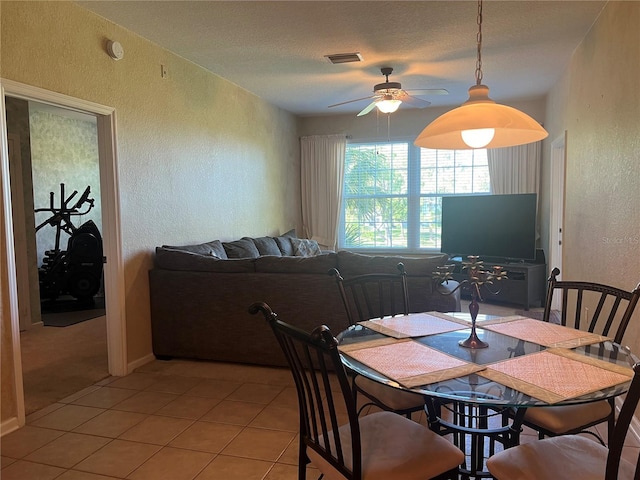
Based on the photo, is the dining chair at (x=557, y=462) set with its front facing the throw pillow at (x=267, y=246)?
yes

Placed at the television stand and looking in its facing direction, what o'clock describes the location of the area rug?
The area rug is roughly at 1 o'clock from the television stand.

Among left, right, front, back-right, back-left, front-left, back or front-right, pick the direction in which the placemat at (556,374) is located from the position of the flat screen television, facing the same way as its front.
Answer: front-left

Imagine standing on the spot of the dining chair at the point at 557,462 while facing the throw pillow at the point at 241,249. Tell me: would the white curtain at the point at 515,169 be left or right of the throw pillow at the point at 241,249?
right

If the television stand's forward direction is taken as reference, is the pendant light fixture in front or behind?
in front

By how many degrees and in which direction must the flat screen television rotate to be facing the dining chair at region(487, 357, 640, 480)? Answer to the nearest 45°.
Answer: approximately 45° to its left

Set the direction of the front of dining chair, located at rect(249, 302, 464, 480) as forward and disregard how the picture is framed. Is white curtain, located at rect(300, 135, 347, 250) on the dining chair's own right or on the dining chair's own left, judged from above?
on the dining chair's own left

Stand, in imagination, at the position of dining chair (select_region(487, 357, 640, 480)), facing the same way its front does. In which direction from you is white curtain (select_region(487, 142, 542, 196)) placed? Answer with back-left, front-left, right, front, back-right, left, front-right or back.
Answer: front-right

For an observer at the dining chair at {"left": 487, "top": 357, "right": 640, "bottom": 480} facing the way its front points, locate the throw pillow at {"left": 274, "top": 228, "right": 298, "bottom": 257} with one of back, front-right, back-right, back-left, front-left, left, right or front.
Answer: front

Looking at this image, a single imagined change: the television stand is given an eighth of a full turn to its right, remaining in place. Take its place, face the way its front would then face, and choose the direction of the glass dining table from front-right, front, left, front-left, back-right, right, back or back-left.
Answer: left

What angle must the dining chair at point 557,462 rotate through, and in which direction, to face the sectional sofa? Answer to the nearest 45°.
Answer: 0° — it already faces it

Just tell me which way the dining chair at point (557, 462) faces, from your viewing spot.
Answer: facing away from the viewer and to the left of the viewer
